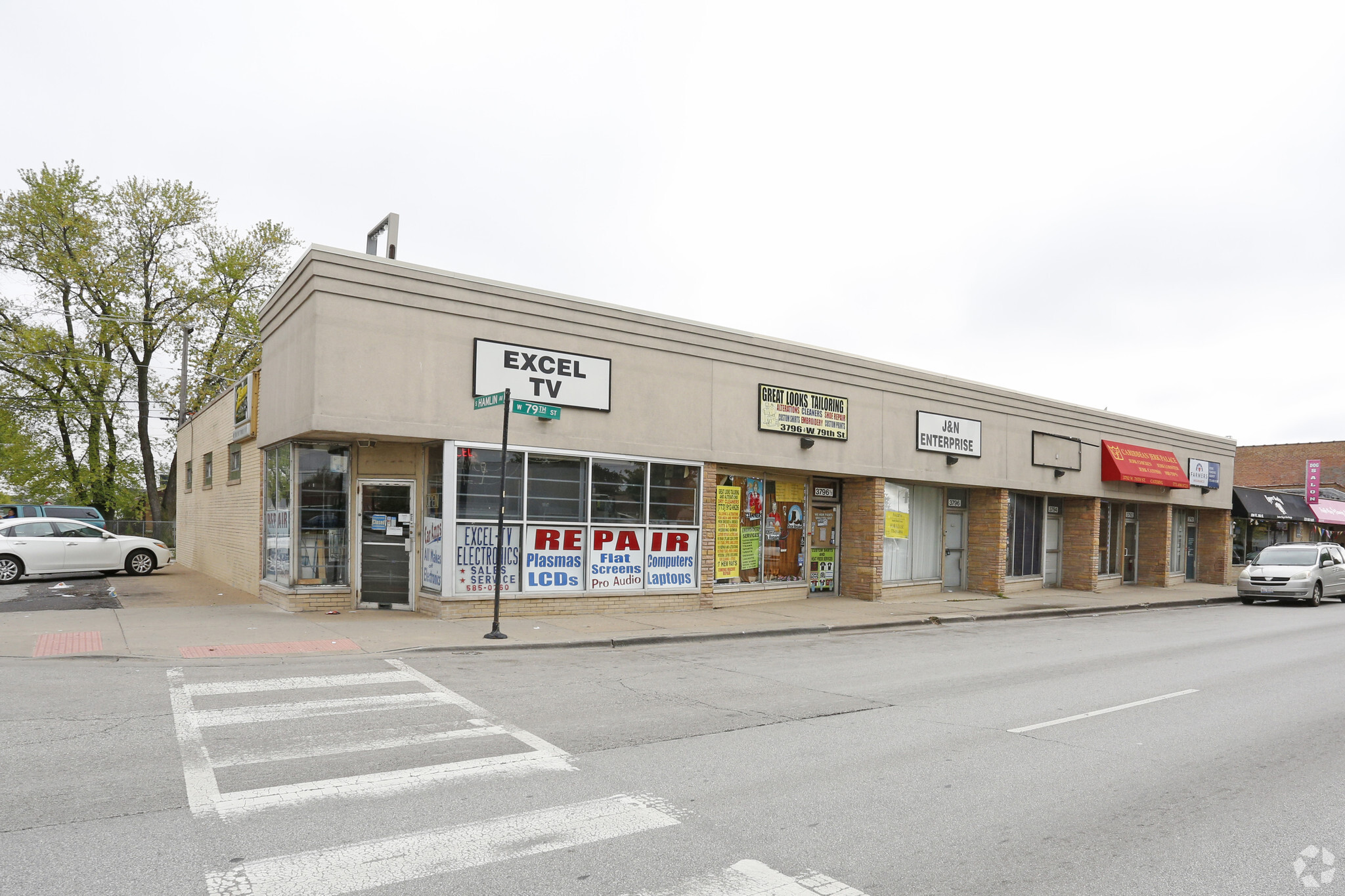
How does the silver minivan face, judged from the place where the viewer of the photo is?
facing the viewer and to the left of the viewer

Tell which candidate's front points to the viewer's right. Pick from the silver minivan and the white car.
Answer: the white car

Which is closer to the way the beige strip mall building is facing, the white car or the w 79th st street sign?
the w 79th st street sign

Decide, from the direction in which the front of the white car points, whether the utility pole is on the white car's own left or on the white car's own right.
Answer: on the white car's own left

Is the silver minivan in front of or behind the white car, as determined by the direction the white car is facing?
in front

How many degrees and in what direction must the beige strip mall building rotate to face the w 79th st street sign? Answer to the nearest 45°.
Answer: approximately 45° to its right

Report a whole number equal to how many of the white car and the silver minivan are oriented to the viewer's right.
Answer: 1

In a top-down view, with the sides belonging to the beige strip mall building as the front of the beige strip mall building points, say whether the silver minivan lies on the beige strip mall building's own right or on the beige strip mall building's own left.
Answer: on the beige strip mall building's own left

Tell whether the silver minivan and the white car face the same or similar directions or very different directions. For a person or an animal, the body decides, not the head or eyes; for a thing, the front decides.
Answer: very different directions

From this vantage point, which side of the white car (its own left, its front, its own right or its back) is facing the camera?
right

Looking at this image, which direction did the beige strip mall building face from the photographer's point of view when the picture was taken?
facing the viewer and to the right of the viewer

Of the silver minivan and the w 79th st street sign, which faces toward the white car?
the silver minivan

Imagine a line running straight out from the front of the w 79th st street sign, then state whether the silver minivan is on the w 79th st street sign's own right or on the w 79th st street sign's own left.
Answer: on the w 79th st street sign's own left
